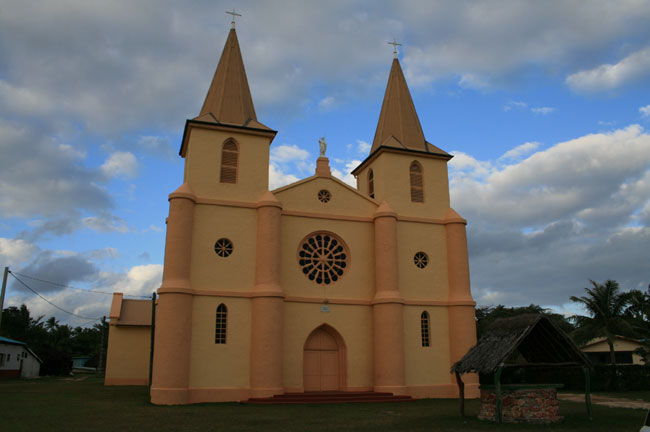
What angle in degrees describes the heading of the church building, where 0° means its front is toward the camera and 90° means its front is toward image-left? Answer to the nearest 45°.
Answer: approximately 0°

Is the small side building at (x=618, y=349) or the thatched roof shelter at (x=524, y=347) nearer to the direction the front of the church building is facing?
the thatched roof shelter

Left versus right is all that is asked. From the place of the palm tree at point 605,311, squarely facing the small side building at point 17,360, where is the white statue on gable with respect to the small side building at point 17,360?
left

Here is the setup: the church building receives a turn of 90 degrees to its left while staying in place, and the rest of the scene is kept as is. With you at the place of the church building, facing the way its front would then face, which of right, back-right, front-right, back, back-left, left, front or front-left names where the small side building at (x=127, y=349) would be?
back-left

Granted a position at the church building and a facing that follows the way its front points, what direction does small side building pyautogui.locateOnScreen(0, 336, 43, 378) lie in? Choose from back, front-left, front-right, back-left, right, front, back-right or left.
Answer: back-right

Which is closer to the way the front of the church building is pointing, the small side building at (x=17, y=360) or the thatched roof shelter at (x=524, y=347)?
the thatched roof shelter

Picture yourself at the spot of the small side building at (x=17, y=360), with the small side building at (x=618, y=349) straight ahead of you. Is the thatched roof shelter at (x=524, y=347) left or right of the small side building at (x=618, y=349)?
right

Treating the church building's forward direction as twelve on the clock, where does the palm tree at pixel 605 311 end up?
The palm tree is roughly at 8 o'clock from the church building.

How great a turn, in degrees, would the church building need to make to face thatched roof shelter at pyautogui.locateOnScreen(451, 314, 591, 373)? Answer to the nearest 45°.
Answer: approximately 45° to its left

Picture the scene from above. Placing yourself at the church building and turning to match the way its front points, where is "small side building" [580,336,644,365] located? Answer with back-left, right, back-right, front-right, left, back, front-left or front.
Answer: back-left
